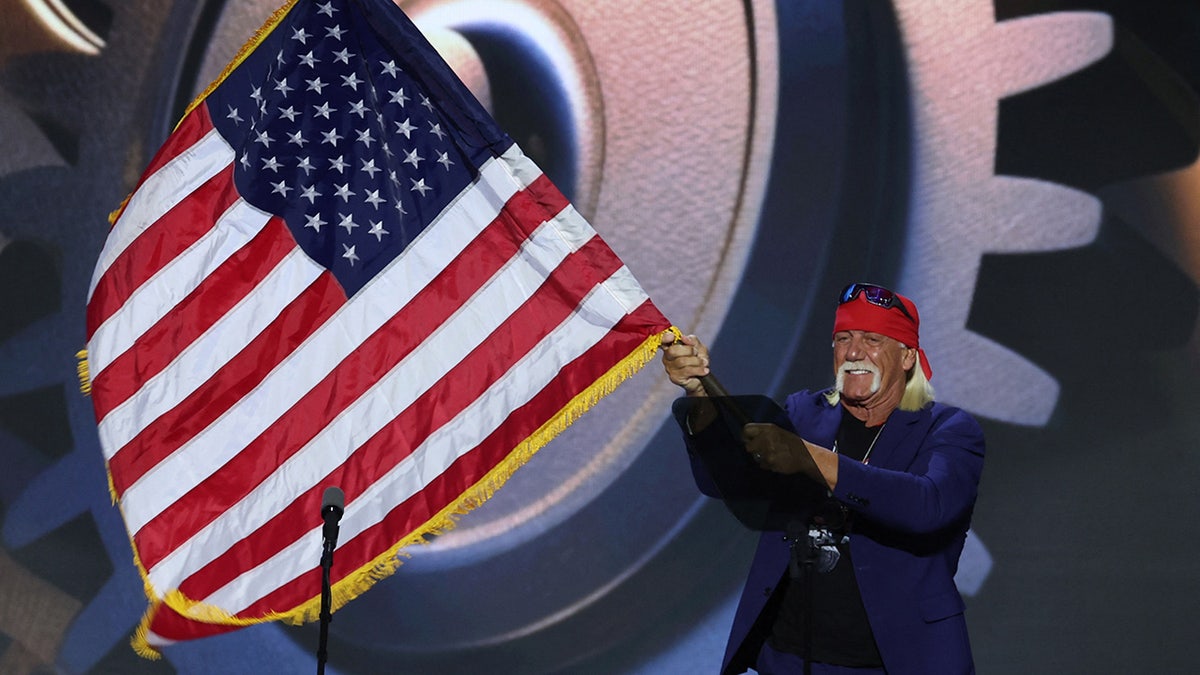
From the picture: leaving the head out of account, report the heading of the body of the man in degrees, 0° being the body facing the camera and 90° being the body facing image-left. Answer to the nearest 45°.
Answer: approximately 45°
